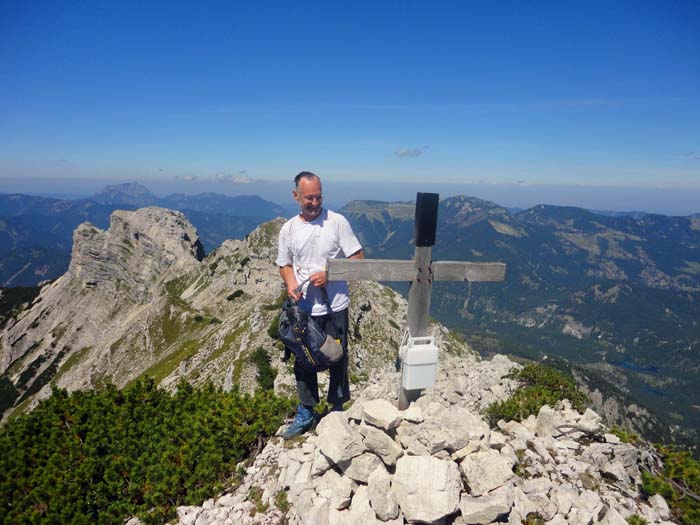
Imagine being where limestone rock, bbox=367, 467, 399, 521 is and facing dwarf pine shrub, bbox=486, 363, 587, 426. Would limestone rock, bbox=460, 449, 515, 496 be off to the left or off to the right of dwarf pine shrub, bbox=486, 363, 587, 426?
right

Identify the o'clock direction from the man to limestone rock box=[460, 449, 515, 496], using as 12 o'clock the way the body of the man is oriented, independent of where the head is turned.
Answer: The limestone rock is roughly at 10 o'clock from the man.

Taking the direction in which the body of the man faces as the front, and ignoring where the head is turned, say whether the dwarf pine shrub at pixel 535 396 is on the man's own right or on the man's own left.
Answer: on the man's own left

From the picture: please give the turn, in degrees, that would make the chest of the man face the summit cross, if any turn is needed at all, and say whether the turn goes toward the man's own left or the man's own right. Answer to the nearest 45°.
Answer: approximately 90° to the man's own left

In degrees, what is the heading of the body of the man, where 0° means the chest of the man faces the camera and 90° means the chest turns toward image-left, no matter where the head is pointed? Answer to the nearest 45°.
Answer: approximately 0°
